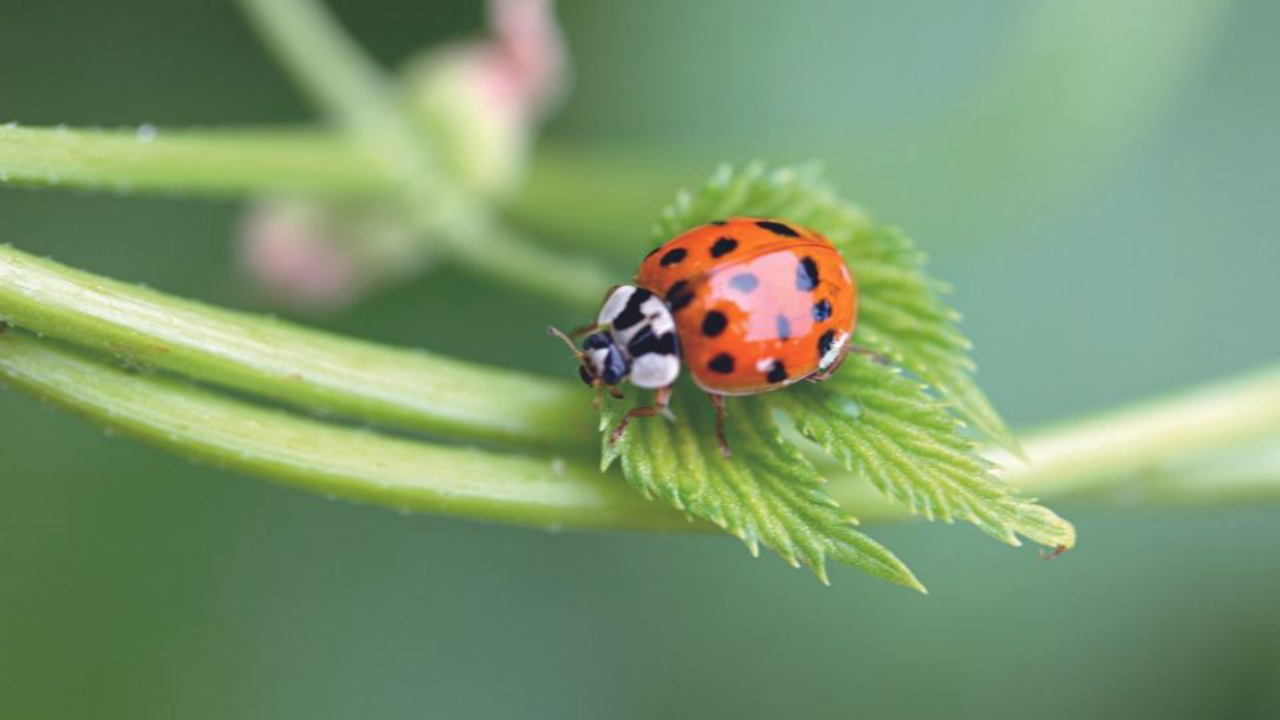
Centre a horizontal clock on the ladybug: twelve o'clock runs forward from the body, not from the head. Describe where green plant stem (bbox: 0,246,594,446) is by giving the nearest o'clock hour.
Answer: The green plant stem is roughly at 1 o'clock from the ladybug.

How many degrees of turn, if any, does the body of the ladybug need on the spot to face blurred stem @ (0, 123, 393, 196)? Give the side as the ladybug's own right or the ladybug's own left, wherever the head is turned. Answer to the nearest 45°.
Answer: approximately 45° to the ladybug's own right

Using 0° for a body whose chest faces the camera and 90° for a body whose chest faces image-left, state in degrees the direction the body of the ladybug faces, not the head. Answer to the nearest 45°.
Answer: approximately 45°
